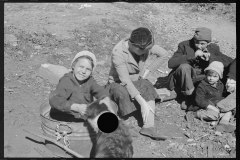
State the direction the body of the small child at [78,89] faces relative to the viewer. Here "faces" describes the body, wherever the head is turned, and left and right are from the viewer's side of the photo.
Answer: facing the viewer and to the right of the viewer

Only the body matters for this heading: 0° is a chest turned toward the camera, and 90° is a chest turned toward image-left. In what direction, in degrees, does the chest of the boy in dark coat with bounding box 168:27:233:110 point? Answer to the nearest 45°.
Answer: approximately 0°

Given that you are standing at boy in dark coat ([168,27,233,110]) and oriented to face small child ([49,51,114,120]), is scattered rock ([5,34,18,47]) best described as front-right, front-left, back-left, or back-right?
front-right

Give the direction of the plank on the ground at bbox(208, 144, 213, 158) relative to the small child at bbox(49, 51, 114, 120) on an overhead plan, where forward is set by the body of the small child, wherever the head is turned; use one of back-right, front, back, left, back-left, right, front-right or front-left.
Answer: front-left

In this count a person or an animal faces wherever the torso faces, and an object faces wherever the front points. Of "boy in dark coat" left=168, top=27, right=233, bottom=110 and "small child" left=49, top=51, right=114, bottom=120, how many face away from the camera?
0

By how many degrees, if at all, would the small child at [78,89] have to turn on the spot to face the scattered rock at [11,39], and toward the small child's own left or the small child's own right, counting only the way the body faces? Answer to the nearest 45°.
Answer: approximately 180°

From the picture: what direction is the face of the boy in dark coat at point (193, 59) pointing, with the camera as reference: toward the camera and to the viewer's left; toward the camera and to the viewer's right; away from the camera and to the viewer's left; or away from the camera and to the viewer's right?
toward the camera and to the viewer's left

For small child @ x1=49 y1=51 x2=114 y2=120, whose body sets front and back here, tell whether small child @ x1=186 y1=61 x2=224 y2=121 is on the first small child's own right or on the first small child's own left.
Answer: on the first small child's own left

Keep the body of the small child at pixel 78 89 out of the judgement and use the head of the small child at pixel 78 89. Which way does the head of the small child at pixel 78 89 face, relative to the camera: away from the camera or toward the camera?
toward the camera

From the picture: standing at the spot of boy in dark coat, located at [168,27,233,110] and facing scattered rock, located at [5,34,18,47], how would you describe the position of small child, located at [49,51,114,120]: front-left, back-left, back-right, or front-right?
front-left
